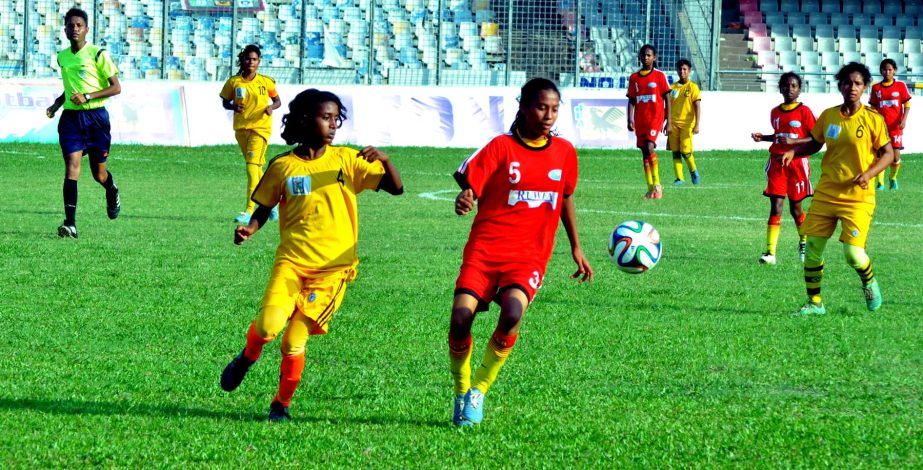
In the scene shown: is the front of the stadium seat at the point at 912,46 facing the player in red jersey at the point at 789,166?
yes

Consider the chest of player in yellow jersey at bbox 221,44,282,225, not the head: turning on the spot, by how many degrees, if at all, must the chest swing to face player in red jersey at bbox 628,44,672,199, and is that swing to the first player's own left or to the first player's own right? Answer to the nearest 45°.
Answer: approximately 135° to the first player's own left

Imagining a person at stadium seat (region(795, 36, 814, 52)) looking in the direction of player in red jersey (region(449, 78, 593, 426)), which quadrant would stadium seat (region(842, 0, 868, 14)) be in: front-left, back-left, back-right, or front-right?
back-left

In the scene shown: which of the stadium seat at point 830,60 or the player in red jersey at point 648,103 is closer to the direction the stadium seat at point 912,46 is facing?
the player in red jersey

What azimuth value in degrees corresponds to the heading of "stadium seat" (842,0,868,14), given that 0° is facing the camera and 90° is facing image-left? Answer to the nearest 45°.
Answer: approximately 0°

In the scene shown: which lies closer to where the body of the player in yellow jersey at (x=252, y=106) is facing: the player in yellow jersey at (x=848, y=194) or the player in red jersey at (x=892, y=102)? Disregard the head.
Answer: the player in yellow jersey

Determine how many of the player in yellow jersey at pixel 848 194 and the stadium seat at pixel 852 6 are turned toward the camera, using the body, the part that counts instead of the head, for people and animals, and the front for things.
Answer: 2

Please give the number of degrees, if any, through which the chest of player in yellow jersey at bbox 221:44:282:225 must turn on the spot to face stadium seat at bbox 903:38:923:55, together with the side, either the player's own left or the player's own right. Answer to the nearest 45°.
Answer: approximately 135° to the player's own left

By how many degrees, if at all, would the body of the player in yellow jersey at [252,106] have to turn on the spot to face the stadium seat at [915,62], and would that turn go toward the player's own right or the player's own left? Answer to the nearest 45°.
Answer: approximately 135° to the player's own left

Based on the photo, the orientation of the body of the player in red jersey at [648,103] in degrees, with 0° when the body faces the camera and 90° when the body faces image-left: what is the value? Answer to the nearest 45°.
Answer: approximately 0°
